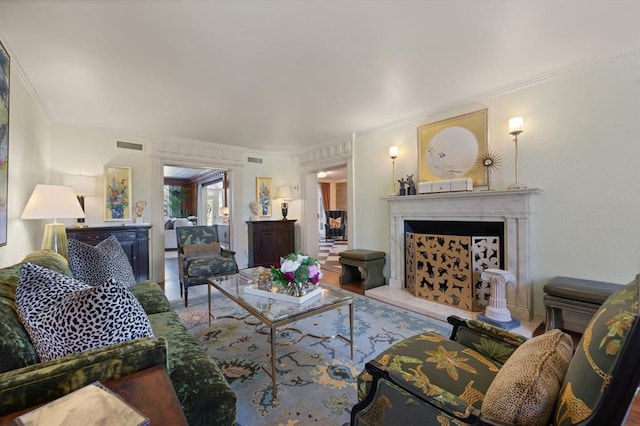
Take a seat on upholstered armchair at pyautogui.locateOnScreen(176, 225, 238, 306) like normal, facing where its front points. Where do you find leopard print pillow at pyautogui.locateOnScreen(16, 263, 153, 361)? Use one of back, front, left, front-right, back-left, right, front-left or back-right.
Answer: front-right

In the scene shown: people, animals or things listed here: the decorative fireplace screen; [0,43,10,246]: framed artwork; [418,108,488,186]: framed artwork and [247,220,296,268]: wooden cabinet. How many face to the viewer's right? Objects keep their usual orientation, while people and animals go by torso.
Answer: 1

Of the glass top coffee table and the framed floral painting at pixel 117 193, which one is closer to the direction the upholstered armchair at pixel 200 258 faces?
the glass top coffee table

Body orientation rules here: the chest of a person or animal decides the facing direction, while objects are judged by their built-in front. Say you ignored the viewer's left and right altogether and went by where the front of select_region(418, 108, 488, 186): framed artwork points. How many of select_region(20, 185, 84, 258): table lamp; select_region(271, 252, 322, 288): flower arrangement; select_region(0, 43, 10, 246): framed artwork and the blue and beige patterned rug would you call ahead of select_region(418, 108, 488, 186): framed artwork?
4

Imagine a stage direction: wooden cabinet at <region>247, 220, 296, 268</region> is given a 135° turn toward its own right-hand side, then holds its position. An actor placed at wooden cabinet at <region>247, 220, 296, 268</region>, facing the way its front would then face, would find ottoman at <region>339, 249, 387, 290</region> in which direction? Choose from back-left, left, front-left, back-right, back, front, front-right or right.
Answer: back

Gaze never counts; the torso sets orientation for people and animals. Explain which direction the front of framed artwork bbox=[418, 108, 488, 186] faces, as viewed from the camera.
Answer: facing the viewer and to the left of the viewer

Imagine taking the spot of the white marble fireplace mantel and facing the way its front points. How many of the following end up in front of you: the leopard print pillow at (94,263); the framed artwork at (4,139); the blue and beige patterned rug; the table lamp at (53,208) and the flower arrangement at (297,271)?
5

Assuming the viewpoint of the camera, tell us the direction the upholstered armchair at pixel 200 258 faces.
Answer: facing the viewer and to the right of the viewer

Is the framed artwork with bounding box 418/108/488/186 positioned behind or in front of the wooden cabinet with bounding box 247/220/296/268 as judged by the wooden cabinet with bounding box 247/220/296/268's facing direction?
in front

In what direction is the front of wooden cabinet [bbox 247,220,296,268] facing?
toward the camera

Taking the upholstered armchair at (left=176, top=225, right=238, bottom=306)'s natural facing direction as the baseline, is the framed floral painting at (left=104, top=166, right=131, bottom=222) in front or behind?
behind

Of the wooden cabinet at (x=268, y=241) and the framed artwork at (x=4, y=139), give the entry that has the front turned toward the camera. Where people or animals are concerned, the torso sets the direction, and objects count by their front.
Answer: the wooden cabinet

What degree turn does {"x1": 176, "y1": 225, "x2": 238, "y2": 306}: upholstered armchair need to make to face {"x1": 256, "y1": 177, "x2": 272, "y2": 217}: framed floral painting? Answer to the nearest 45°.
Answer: approximately 90° to its left

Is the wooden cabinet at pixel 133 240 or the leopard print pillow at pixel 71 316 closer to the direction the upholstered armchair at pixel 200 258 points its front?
the leopard print pillow

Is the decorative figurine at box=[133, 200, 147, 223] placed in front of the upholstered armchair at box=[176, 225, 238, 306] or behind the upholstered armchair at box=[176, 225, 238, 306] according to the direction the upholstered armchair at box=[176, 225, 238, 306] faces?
behind
